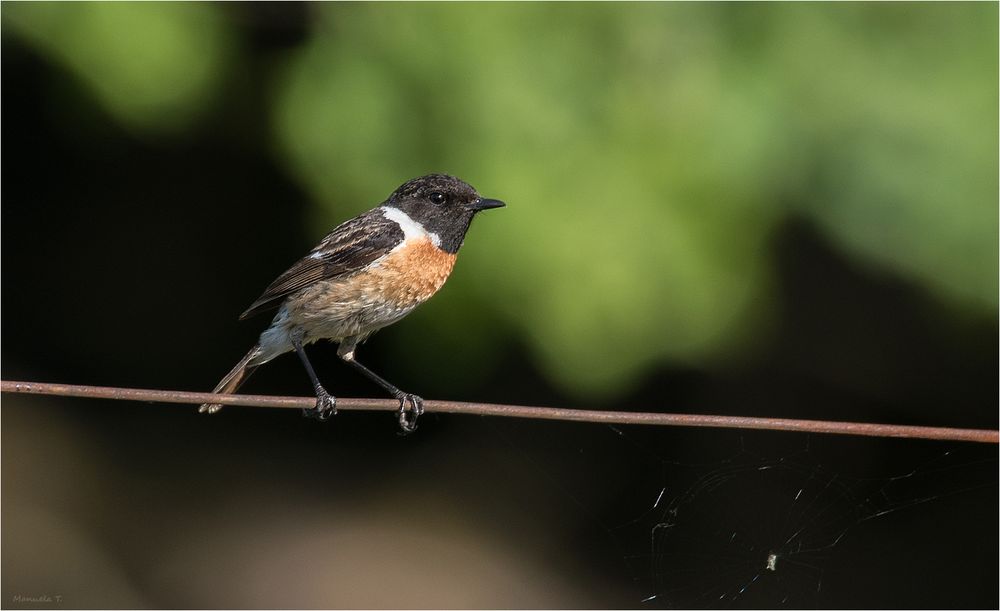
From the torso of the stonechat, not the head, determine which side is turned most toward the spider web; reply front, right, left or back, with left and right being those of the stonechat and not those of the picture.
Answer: front

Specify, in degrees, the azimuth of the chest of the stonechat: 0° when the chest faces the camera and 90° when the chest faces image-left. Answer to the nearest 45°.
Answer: approximately 270°
